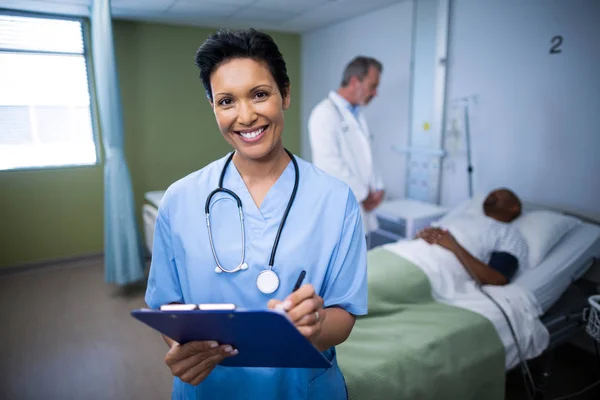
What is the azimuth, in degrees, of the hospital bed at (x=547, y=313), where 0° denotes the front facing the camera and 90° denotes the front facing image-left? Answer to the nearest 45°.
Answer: approximately 45°

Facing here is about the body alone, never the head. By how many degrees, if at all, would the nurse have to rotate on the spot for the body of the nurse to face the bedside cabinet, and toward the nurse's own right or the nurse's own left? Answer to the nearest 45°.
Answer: approximately 135° to the nurse's own left

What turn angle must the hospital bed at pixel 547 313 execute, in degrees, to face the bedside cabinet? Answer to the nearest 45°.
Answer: approximately 90° to its right

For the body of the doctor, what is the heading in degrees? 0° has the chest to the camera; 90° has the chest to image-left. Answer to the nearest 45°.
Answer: approximately 315°

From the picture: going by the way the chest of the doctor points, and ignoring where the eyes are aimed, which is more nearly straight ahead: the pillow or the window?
the pillow

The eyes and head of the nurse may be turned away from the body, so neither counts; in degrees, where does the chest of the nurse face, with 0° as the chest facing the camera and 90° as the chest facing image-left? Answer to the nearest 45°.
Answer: approximately 0°

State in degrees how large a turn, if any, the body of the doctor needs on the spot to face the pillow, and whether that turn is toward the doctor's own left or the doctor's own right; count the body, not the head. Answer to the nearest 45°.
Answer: approximately 45° to the doctor's own left

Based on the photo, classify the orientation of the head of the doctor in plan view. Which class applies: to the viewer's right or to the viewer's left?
to the viewer's right

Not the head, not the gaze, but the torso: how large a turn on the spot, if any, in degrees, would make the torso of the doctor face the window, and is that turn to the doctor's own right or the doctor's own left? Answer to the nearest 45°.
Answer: approximately 135° to the doctor's own right

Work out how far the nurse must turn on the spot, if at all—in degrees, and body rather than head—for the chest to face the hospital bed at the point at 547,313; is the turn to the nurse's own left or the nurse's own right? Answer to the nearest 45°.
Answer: approximately 135° to the nurse's own left
